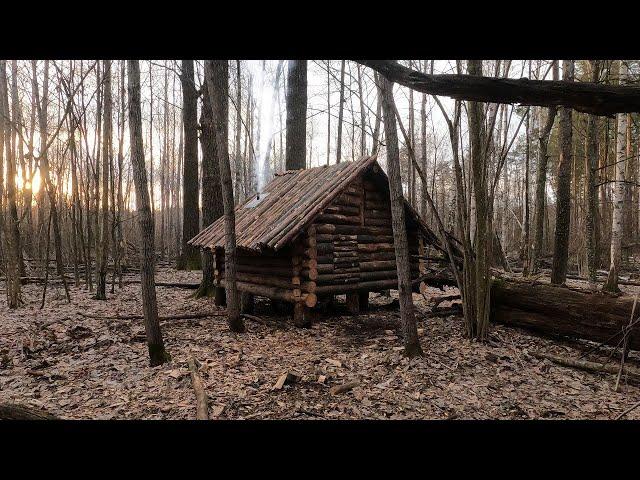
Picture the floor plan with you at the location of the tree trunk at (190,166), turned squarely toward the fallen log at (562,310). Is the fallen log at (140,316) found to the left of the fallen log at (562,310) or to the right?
right

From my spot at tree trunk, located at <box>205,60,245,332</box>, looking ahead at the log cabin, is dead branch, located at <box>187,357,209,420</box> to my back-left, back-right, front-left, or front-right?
back-right

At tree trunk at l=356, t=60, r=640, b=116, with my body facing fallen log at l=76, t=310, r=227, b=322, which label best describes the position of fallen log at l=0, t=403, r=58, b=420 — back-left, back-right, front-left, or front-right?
front-left
